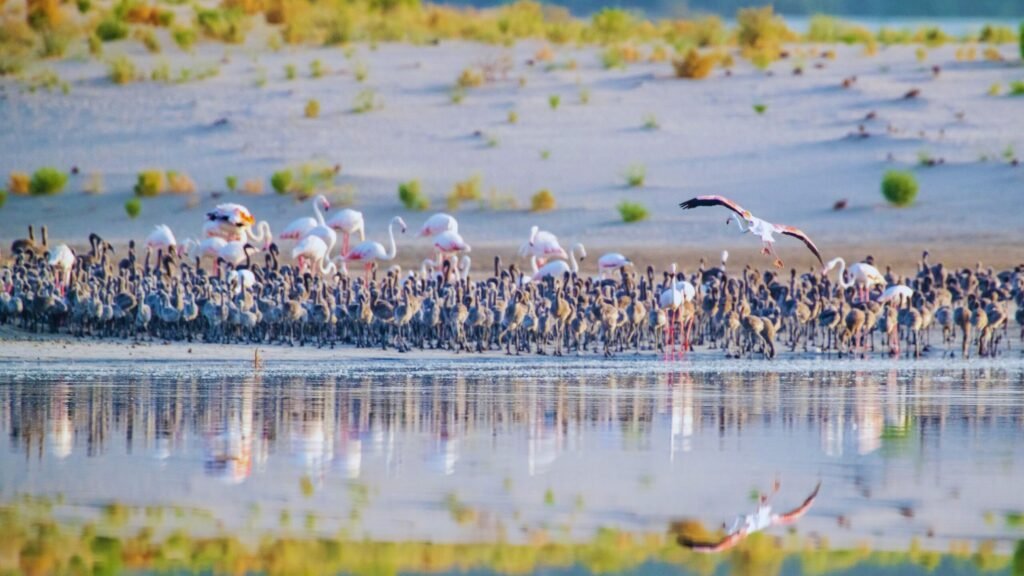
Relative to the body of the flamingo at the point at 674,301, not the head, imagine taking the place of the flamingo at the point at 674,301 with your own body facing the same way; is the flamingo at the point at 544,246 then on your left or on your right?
on your right

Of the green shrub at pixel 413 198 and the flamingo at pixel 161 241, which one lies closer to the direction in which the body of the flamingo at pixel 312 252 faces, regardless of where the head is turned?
the green shrub

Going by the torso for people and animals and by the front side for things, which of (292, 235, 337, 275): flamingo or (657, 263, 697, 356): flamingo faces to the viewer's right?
(292, 235, 337, 275): flamingo

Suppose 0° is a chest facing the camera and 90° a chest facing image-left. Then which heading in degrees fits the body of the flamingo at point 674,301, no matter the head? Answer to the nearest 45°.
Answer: approximately 45°

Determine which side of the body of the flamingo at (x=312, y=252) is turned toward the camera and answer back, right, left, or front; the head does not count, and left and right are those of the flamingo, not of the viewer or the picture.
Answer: right
